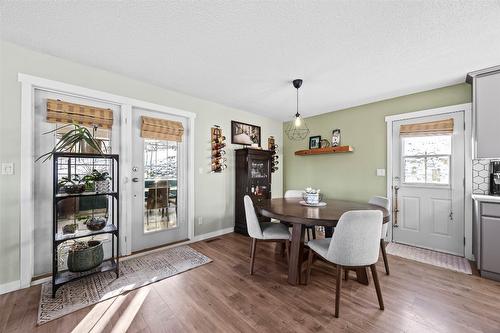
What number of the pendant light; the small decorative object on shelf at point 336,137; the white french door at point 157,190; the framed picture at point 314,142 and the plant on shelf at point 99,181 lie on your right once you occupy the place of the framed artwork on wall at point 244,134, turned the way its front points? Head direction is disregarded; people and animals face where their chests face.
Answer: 2

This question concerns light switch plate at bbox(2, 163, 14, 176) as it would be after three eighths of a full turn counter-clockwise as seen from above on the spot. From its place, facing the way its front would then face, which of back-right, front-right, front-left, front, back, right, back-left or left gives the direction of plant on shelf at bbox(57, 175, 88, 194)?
right

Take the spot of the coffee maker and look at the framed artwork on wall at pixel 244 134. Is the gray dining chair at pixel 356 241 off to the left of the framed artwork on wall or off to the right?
left

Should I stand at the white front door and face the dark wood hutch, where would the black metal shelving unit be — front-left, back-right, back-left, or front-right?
front-left

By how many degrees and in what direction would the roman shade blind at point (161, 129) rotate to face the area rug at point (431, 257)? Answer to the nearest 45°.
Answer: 0° — it already faces it

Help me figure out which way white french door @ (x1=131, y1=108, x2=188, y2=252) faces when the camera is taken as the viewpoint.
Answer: facing the viewer and to the right of the viewer

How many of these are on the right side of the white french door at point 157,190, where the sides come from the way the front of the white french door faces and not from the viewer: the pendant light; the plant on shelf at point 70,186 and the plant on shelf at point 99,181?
2

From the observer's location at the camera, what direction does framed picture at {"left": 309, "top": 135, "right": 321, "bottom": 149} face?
facing the viewer and to the left of the viewer

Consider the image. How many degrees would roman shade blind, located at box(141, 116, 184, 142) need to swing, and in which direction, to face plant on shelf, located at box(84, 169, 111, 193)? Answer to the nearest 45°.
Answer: approximately 90° to its right

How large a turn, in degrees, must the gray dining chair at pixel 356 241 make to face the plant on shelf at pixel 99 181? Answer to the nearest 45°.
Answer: approximately 45° to its left

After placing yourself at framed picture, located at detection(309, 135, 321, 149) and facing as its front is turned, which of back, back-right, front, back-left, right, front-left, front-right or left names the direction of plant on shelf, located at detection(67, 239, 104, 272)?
front
